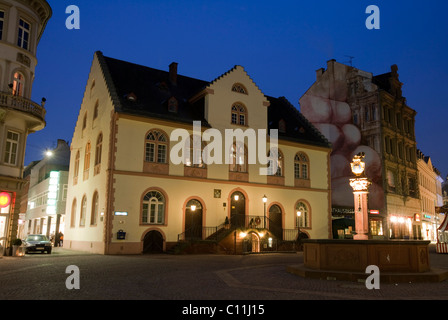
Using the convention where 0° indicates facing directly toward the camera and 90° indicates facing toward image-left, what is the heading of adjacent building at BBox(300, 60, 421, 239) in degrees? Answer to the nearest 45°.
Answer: approximately 315°

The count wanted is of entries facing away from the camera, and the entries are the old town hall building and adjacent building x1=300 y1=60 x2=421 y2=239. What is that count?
0

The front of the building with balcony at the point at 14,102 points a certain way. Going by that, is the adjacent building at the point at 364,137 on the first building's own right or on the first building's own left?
on the first building's own left

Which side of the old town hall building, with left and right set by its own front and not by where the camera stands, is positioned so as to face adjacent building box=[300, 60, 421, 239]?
left

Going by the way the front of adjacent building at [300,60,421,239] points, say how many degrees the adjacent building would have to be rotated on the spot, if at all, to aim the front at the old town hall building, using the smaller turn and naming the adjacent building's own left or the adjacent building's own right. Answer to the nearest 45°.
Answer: approximately 90° to the adjacent building's own right

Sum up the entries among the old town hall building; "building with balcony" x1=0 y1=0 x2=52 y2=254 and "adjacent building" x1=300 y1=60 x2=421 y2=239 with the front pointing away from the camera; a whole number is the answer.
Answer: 0

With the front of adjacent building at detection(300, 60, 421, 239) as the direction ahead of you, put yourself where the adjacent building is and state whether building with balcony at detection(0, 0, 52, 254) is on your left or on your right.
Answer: on your right

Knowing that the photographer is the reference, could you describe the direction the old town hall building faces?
facing the viewer and to the right of the viewer

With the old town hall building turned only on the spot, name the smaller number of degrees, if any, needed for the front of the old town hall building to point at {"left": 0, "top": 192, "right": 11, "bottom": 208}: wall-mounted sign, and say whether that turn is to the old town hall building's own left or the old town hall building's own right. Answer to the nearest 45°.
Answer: approximately 90° to the old town hall building's own right

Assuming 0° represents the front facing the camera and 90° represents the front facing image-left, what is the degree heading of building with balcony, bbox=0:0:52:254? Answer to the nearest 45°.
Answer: approximately 315°

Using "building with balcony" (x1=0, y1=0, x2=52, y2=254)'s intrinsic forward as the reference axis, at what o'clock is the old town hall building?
The old town hall building is roughly at 10 o'clock from the building with balcony.
